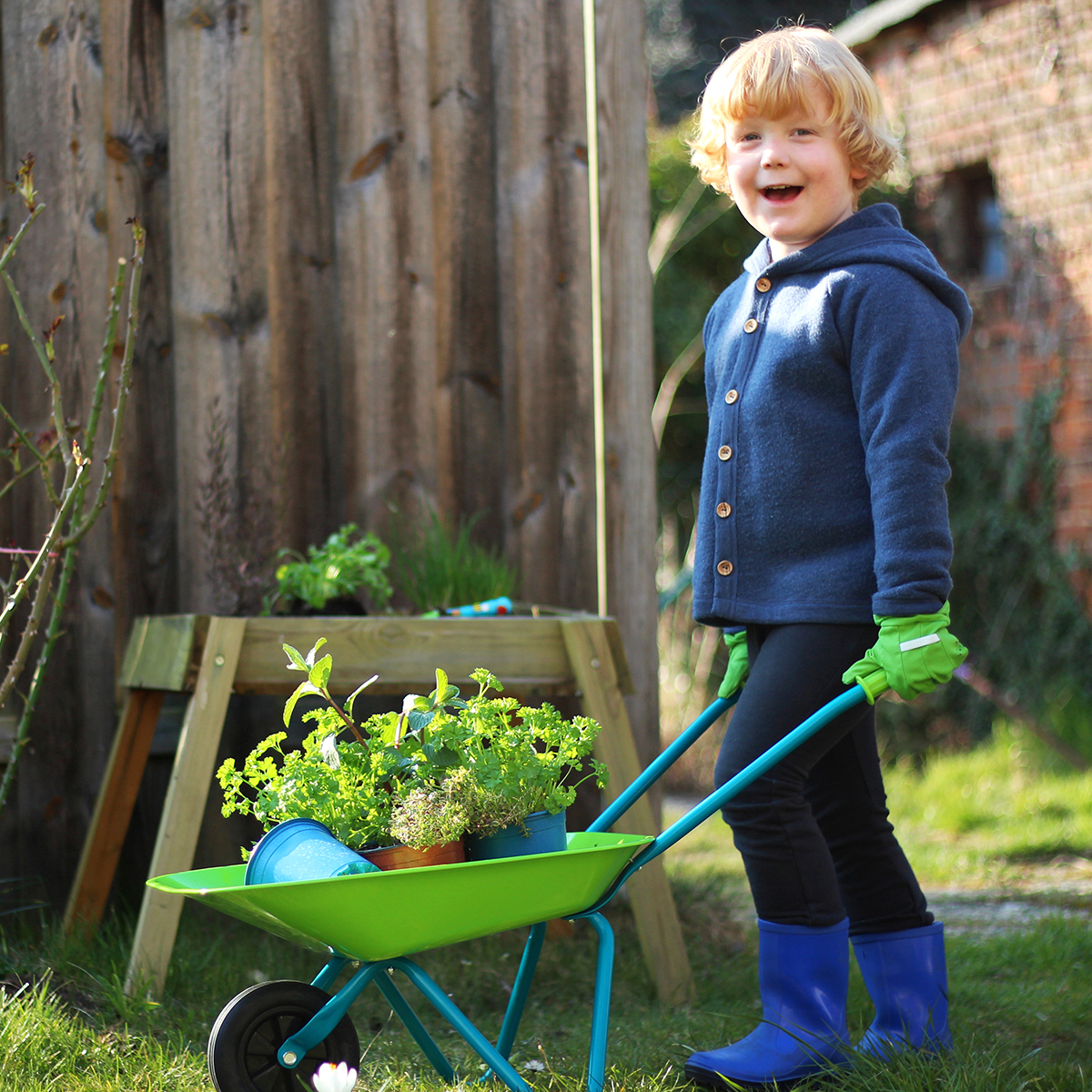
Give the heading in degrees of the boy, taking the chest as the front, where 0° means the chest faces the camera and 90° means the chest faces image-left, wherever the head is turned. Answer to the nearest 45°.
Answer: approximately 45°

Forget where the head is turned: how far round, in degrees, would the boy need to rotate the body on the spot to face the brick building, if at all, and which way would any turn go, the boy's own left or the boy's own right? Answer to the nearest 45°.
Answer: approximately 135° to the boy's own right

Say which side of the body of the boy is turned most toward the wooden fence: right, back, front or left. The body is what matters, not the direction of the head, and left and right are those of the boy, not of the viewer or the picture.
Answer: right

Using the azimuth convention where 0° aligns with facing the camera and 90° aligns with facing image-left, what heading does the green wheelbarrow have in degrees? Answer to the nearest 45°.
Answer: approximately 90°
